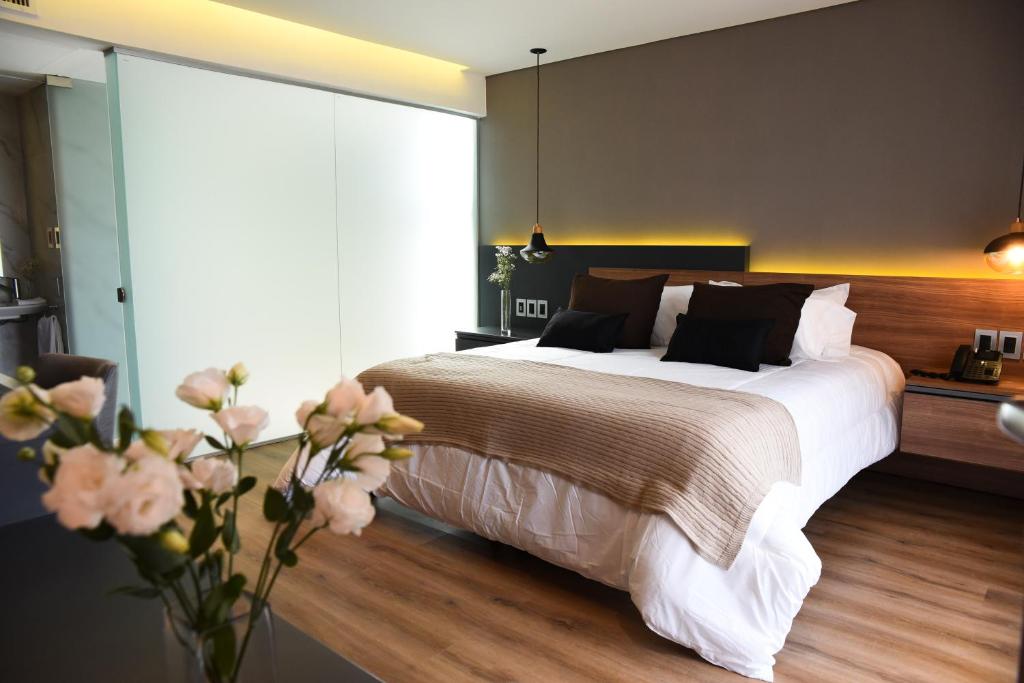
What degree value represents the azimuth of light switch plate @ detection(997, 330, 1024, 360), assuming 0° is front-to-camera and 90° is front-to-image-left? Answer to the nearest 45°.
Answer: approximately 0°

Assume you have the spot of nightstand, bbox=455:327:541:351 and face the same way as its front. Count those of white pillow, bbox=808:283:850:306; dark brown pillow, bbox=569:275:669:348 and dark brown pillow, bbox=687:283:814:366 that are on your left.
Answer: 3

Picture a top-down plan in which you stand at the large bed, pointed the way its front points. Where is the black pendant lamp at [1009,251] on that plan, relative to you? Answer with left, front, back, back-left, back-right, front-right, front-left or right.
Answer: back

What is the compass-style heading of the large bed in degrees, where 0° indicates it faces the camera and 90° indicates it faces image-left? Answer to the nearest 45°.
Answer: approximately 45°

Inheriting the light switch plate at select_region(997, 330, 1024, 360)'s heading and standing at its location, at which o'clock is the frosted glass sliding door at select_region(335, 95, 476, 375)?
The frosted glass sliding door is roughly at 3 o'clock from the light switch plate.

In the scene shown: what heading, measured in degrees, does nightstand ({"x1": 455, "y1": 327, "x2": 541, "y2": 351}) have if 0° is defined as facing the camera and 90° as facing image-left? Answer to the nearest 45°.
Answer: approximately 45°

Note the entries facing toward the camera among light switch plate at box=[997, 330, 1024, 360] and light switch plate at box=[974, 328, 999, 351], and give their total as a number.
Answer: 2
